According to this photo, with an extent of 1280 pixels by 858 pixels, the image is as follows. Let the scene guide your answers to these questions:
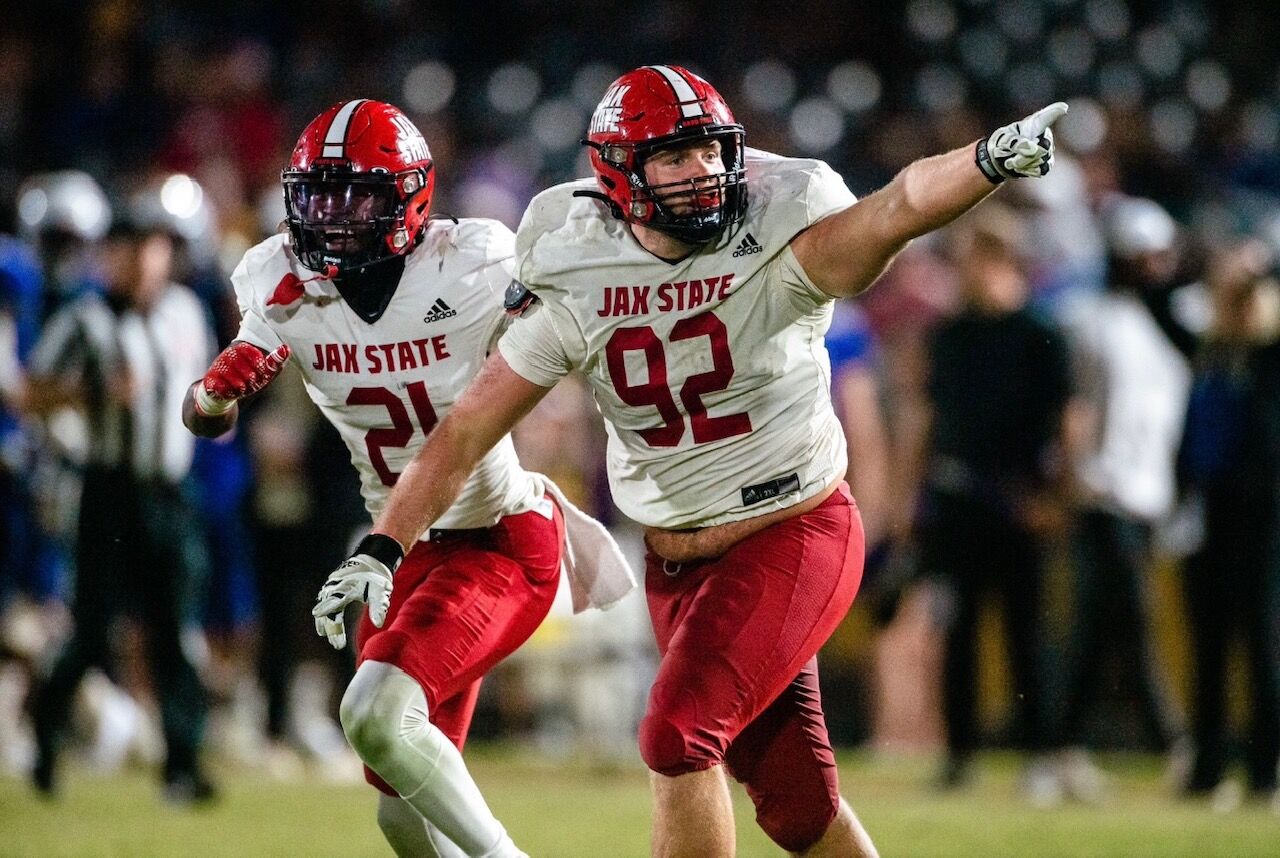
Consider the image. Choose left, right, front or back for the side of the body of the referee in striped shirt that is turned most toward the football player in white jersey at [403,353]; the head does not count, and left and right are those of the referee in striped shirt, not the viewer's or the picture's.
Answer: front

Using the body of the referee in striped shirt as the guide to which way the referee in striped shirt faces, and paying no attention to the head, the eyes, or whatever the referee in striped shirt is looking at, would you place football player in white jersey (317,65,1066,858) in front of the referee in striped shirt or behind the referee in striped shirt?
in front

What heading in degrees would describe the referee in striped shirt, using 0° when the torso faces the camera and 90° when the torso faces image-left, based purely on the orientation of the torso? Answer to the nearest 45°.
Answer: approximately 0°

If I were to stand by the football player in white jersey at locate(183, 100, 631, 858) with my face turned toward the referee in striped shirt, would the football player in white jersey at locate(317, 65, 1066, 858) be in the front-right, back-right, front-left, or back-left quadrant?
back-right
